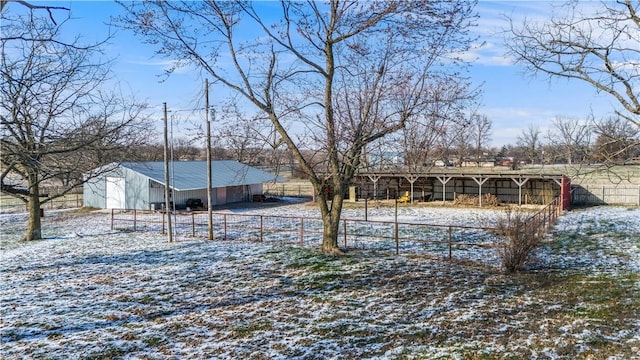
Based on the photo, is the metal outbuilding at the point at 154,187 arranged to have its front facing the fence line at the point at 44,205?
no

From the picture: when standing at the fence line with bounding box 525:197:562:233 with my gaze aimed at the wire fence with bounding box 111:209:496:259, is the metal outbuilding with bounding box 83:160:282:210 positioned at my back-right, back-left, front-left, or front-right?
front-right

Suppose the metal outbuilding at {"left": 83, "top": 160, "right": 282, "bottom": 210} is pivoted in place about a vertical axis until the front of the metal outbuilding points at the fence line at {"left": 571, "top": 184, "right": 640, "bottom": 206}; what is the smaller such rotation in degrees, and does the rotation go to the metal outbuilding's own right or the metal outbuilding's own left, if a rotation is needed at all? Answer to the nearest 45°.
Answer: approximately 135° to the metal outbuilding's own left

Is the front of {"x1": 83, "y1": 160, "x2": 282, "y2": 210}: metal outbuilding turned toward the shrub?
no

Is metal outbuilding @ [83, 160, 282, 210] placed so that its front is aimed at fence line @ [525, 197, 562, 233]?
no

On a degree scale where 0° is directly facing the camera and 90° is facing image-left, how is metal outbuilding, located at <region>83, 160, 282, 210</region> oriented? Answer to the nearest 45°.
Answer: approximately 45°

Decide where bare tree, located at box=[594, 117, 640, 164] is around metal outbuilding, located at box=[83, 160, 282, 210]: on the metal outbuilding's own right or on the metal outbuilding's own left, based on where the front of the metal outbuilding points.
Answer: on the metal outbuilding's own left
